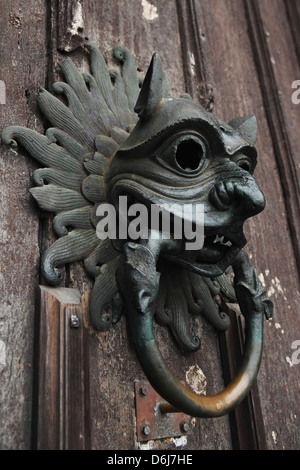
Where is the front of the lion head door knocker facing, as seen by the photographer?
facing the viewer and to the right of the viewer
